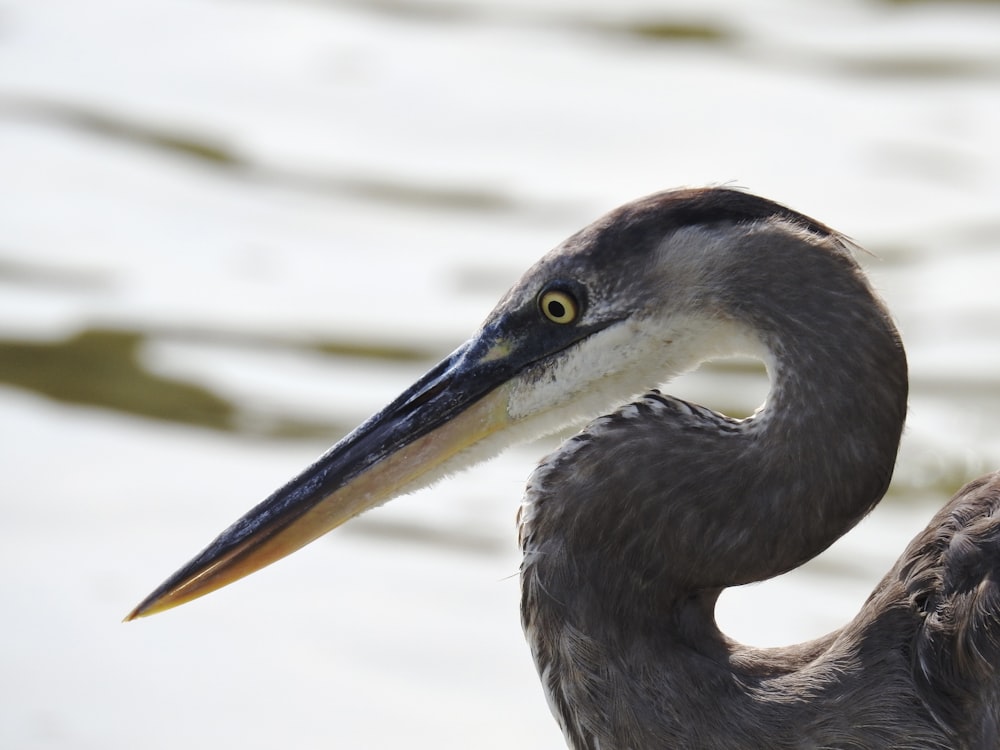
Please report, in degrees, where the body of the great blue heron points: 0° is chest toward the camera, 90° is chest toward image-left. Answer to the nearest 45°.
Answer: approximately 90°
